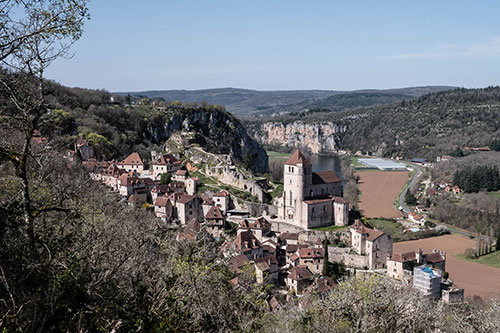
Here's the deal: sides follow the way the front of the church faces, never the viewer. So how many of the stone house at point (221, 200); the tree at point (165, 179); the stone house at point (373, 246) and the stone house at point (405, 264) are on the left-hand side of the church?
2

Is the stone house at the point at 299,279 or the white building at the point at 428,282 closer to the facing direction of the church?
the stone house

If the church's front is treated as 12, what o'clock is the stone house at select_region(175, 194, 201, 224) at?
The stone house is roughly at 1 o'clock from the church.

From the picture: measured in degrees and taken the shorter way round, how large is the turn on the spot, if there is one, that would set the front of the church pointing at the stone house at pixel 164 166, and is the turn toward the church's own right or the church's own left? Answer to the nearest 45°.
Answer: approximately 90° to the church's own right

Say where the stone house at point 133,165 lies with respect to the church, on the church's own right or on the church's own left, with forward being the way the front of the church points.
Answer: on the church's own right

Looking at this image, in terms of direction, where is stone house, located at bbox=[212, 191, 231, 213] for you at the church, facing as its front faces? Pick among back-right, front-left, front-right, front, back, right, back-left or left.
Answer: front-right

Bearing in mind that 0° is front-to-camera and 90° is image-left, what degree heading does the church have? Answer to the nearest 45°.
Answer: approximately 45°

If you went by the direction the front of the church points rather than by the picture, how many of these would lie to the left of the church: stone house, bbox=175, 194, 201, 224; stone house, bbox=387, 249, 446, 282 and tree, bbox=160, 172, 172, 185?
1

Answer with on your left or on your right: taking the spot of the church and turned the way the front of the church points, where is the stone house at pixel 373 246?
on your left

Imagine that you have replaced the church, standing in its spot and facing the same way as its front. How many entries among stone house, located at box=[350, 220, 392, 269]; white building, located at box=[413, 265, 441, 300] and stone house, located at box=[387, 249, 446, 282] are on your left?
3

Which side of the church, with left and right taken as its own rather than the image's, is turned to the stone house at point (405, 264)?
left
